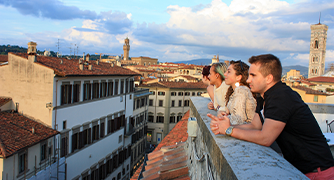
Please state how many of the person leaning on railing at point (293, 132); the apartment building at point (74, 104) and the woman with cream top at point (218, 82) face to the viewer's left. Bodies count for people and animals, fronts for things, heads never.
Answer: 2

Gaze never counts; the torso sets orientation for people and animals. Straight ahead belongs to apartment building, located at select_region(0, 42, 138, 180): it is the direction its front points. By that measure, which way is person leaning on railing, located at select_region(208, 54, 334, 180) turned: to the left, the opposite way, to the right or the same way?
the opposite way

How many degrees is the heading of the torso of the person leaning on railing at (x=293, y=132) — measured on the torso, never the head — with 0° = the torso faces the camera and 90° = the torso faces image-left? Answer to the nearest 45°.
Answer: approximately 90°

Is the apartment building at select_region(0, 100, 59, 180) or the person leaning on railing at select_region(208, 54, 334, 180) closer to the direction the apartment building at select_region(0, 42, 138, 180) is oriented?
the person leaning on railing

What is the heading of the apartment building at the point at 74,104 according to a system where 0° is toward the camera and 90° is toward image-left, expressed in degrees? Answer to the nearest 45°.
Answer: approximately 315°

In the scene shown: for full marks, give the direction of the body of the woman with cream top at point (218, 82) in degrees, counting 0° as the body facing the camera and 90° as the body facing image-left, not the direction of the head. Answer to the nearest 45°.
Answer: approximately 90°

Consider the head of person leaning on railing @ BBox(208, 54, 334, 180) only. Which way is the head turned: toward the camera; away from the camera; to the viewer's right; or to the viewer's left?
to the viewer's left

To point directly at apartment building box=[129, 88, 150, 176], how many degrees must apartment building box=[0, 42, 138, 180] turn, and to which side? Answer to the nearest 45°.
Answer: approximately 90° to its left

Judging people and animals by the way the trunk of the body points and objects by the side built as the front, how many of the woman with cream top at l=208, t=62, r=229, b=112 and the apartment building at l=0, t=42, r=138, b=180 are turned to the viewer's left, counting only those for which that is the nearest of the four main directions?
1
